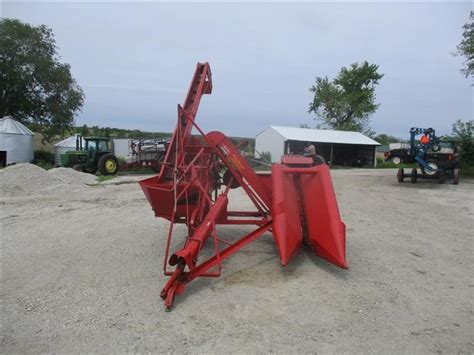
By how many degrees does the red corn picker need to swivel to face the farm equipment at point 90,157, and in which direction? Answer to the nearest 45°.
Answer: approximately 135° to its right

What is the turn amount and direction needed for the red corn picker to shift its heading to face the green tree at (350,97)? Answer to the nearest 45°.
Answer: approximately 180°

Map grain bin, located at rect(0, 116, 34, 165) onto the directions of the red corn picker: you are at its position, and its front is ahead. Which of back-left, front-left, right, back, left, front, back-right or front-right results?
back-right

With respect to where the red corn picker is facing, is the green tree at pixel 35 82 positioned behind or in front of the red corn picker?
behind

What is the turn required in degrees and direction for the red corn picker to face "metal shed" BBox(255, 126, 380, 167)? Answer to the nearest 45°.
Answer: approximately 180°

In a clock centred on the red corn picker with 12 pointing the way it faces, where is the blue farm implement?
The blue farm implement is roughly at 7 o'clock from the red corn picker.

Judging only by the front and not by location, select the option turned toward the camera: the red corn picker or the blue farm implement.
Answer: the red corn picker

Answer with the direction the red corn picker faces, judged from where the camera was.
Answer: facing the viewer

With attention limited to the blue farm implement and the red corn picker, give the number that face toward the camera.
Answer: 1

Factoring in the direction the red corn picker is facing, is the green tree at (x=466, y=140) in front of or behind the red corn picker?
behind
